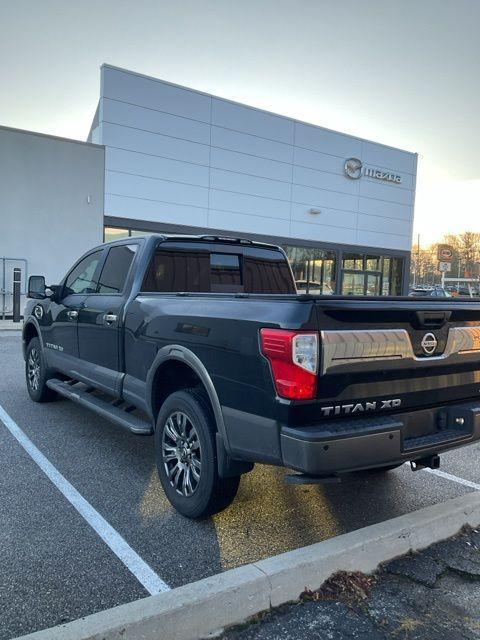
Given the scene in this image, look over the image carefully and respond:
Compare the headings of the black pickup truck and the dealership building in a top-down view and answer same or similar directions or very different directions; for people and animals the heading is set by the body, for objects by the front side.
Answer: very different directions

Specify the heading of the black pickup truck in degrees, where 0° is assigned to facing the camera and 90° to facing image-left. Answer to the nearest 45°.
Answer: approximately 135°

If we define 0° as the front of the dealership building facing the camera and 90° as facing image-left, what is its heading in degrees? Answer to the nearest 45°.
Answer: approximately 315°

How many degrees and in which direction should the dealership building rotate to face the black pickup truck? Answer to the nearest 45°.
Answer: approximately 45° to its right

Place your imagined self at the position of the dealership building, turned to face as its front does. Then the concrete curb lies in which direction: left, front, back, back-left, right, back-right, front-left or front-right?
front-right

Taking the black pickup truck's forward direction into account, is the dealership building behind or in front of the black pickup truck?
in front
